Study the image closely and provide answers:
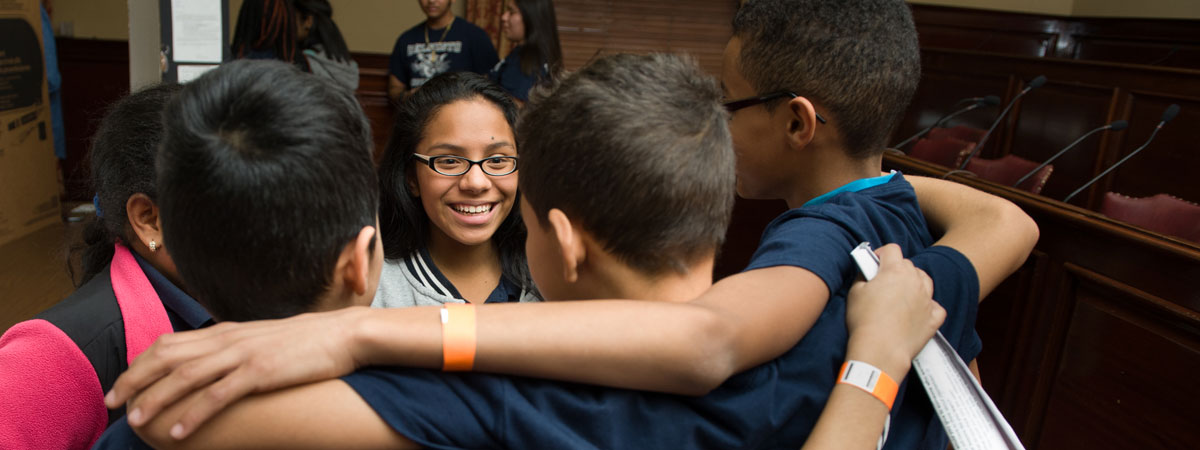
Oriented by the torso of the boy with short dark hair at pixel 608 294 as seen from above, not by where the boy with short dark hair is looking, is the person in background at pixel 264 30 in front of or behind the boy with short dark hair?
in front

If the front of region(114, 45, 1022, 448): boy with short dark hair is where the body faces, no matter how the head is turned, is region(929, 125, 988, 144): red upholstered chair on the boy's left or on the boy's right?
on the boy's right

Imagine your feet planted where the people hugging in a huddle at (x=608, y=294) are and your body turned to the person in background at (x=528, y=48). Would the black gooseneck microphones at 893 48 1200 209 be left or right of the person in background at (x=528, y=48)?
right

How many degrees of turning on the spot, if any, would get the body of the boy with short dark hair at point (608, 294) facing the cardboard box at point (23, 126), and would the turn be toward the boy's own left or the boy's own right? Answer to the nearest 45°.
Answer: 0° — they already face it

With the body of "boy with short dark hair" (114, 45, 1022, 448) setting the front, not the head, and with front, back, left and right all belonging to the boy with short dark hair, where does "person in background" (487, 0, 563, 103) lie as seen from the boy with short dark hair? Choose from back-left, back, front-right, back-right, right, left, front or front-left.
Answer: front-right

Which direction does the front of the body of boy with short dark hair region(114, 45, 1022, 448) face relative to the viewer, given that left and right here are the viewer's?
facing away from the viewer and to the left of the viewer

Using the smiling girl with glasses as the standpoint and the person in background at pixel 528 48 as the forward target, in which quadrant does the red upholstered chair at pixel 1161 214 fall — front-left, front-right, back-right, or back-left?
front-right

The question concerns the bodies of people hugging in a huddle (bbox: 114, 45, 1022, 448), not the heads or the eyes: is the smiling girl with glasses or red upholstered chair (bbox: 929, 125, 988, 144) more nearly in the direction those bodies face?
the smiling girl with glasses

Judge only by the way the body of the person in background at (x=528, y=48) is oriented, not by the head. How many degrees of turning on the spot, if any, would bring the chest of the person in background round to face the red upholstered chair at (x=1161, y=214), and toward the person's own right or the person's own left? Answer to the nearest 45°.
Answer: approximately 135° to the person's own left

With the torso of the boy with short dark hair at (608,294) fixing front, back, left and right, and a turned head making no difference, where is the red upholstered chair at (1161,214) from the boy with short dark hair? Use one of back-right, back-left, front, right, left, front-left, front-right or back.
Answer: right

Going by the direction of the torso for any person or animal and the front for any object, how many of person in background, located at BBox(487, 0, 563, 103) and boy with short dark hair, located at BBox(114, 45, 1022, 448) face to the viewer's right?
0

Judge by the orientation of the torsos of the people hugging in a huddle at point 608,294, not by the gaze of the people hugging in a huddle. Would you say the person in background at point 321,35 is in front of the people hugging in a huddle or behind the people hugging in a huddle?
in front
